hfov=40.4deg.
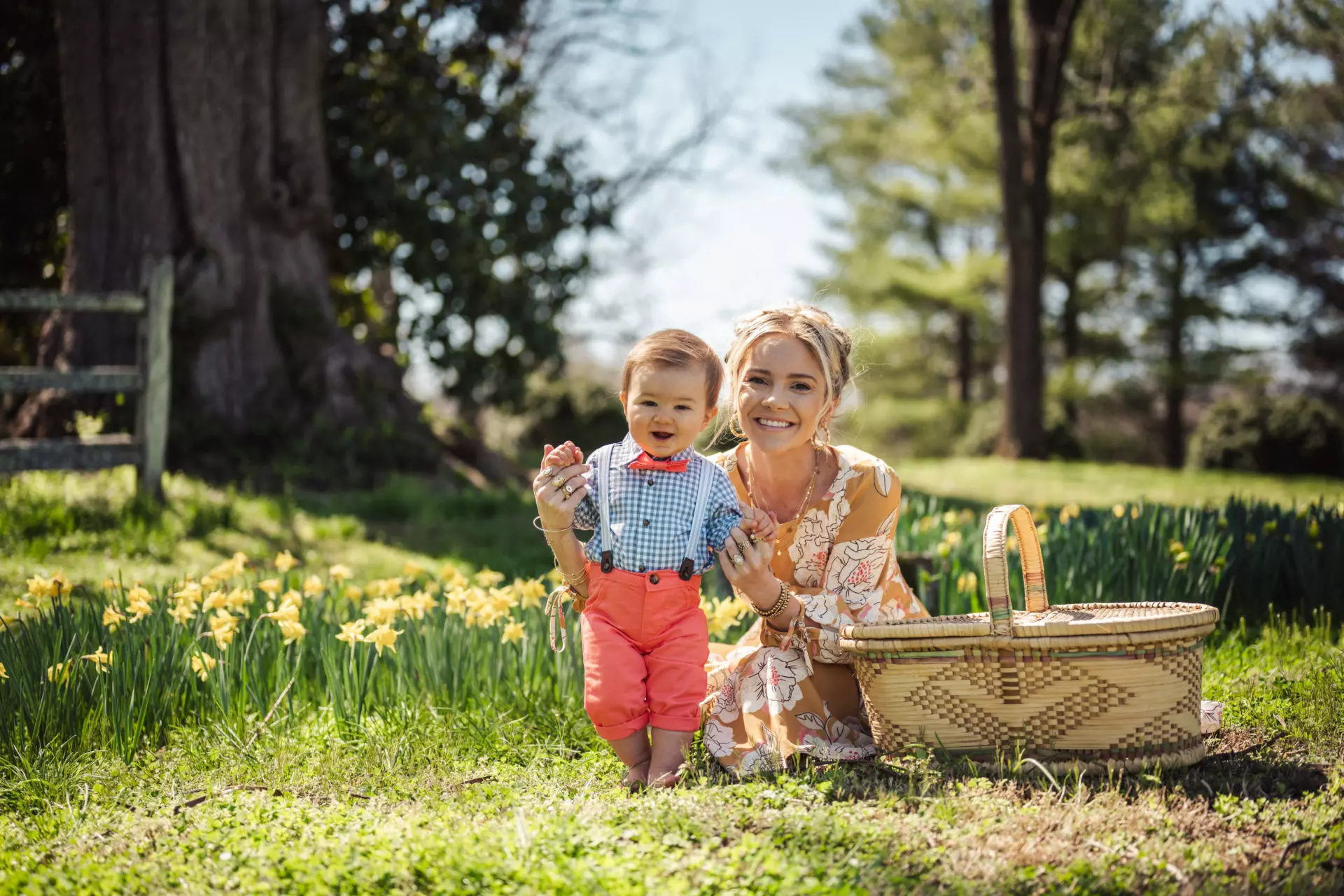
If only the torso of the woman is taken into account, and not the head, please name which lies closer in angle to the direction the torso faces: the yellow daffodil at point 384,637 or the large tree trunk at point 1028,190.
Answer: the yellow daffodil

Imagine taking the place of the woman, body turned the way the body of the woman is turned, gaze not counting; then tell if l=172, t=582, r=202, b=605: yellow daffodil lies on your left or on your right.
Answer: on your right

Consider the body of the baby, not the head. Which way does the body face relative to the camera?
toward the camera

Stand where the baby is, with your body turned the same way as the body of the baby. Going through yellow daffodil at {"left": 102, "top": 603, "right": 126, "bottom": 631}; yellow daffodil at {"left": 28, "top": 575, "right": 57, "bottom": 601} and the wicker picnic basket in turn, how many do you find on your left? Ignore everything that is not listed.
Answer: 1

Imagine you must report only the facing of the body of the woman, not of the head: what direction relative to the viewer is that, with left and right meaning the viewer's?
facing the viewer and to the left of the viewer
